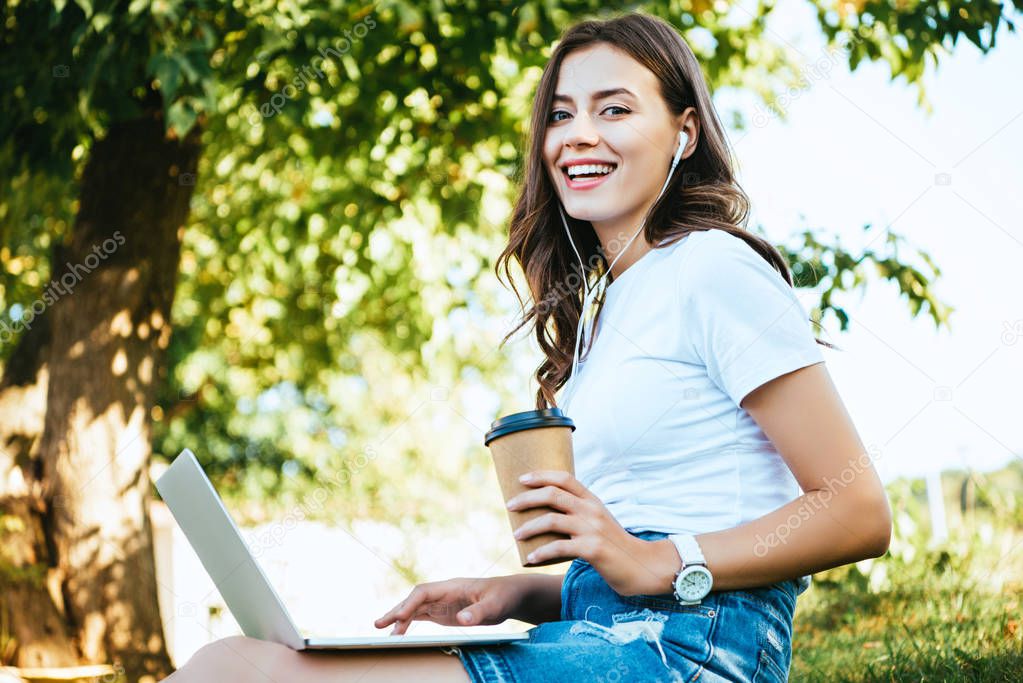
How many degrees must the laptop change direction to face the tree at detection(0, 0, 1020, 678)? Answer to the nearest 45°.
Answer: approximately 90° to its left

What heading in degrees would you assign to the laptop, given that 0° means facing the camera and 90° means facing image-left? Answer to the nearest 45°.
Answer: approximately 270°

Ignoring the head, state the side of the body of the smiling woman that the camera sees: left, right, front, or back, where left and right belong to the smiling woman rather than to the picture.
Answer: left
